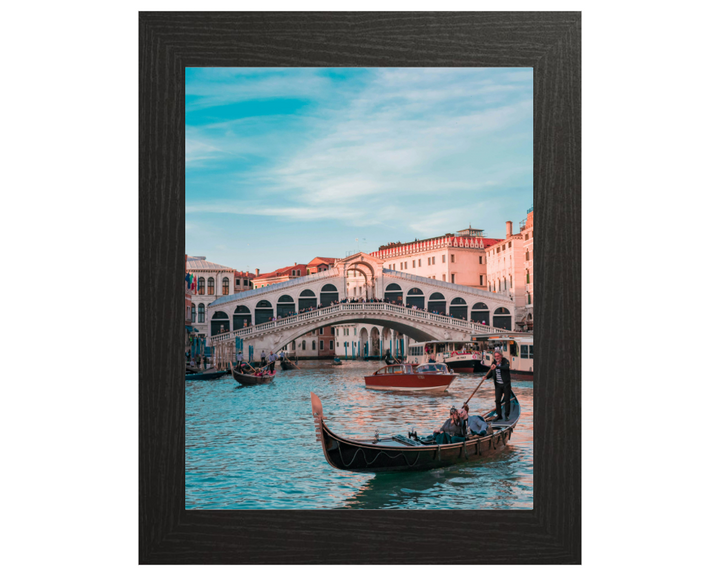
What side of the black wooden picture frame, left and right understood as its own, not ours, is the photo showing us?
front
